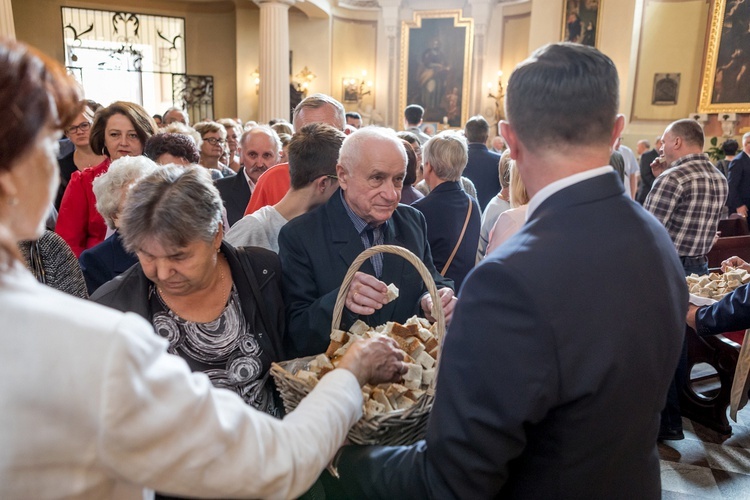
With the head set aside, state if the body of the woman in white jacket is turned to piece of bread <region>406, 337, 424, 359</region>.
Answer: yes

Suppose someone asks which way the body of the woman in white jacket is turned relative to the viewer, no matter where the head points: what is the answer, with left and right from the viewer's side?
facing away from the viewer and to the right of the viewer

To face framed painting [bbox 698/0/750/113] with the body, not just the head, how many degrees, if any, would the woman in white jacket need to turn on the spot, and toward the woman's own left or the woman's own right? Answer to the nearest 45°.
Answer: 0° — they already face it

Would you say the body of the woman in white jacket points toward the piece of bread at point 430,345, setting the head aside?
yes

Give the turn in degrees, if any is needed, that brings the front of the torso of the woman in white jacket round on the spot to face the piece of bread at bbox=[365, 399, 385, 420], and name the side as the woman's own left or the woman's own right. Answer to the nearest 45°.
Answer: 0° — they already face it

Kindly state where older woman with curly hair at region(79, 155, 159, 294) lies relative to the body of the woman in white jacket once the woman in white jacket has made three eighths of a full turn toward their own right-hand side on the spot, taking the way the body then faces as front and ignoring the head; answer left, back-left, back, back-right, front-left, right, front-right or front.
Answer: back

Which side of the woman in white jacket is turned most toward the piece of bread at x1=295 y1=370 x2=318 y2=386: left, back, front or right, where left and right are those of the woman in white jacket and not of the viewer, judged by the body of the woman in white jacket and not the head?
front

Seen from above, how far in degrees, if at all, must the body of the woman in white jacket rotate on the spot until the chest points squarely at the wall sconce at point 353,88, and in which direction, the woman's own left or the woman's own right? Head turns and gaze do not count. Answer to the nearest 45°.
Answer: approximately 45° to the woman's own left

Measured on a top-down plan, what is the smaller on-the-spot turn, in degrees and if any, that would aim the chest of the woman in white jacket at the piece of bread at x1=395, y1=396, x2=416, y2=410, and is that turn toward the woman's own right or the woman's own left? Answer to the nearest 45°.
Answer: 0° — they already face it

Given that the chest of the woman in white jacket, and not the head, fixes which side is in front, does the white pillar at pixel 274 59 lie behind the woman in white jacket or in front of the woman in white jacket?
in front

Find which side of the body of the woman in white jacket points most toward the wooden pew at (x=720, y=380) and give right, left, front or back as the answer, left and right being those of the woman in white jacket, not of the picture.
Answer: front

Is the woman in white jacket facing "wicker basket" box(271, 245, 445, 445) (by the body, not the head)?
yes

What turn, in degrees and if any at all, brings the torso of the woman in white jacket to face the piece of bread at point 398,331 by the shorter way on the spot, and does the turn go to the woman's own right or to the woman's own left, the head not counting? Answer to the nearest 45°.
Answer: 0° — they already face it

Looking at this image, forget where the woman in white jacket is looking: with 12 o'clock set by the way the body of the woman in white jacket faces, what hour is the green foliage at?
The green foliage is roughly at 12 o'clock from the woman in white jacket.

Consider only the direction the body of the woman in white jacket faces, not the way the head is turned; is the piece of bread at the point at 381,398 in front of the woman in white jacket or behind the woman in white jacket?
in front
